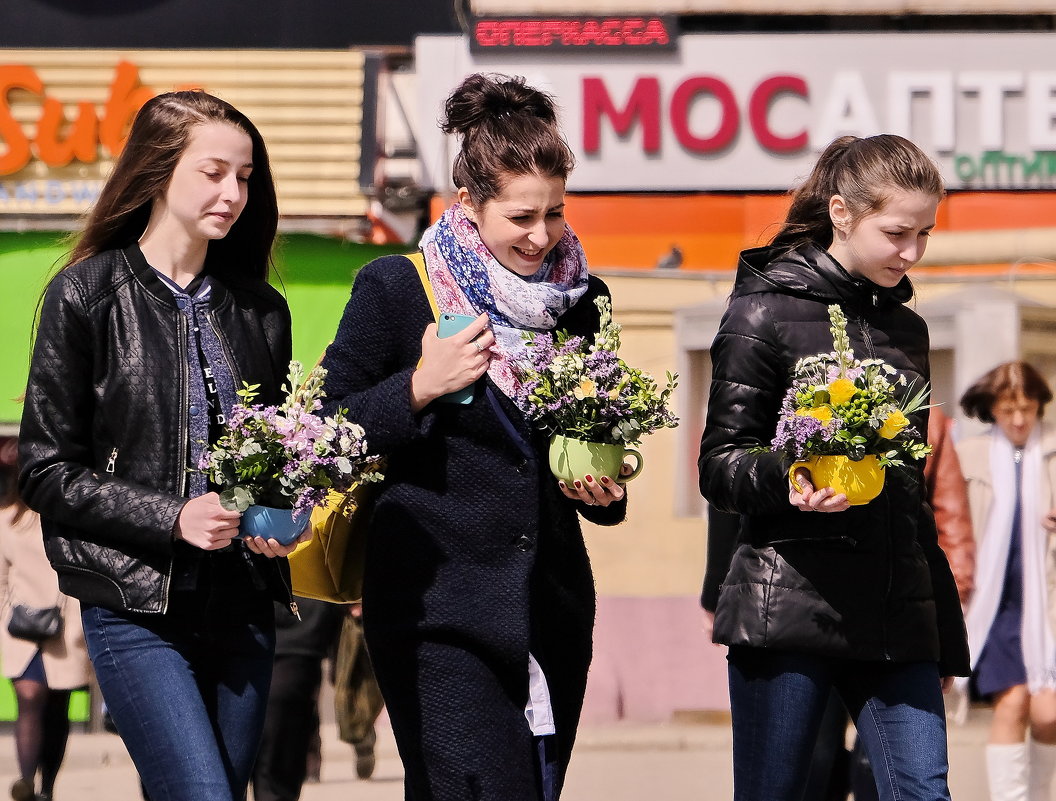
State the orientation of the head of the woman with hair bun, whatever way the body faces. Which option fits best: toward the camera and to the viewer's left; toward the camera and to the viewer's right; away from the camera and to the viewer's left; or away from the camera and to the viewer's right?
toward the camera and to the viewer's right

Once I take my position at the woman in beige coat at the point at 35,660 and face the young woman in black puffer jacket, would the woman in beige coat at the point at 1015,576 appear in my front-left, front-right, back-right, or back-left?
front-left

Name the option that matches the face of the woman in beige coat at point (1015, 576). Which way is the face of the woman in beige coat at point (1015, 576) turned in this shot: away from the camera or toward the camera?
toward the camera

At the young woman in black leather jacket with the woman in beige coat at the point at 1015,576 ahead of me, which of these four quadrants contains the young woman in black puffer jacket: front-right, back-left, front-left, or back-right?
front-right

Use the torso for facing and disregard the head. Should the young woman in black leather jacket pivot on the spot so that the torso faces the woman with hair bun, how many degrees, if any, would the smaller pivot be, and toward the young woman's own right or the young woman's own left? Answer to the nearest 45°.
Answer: approximately 45° to the young woman's own left

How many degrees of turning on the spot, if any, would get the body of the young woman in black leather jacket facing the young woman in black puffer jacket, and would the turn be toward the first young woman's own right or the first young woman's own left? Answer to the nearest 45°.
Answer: approximately 45° to the first young woman's own left

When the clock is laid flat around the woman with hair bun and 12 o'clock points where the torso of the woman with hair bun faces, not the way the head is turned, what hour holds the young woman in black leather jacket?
The young woman in black leather jacket is roughly at 4 o'clock from the woman with hair bun.

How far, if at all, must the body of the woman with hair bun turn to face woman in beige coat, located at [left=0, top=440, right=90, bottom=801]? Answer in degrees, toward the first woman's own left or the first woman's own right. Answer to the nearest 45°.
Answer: approximately 180°

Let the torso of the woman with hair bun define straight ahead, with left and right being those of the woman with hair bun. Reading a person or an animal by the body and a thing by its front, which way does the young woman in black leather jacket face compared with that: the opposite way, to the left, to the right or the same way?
the same way

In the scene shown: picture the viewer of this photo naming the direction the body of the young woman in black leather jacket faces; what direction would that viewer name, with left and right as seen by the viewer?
facing the viewer and to the right of the viewer

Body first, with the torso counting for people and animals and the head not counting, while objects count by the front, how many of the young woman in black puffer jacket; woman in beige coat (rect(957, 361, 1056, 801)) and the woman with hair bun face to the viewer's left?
0

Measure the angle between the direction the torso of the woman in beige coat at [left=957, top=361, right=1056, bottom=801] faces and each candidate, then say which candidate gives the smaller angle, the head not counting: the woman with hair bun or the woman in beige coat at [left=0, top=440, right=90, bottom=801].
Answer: the woman with hair bun

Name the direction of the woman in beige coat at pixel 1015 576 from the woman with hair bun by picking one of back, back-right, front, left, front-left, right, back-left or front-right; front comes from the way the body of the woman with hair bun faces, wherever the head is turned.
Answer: left

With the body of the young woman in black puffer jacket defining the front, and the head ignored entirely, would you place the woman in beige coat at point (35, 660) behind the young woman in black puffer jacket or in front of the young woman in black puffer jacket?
behind

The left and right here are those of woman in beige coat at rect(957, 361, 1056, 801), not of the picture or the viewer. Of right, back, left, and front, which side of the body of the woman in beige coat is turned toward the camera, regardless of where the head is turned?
front
